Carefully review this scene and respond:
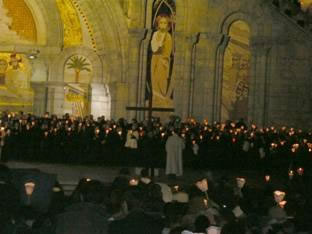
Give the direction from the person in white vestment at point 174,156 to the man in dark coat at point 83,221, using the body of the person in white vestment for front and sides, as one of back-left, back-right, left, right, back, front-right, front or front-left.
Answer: back

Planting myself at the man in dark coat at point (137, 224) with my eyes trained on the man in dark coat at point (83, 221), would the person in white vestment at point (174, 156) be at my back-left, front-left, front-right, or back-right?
back-right

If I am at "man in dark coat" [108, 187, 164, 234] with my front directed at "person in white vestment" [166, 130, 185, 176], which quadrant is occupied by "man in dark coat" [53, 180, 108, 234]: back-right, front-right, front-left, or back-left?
back-left

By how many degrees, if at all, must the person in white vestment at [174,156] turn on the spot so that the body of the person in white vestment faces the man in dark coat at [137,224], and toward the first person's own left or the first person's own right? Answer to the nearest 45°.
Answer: approximately 180°
